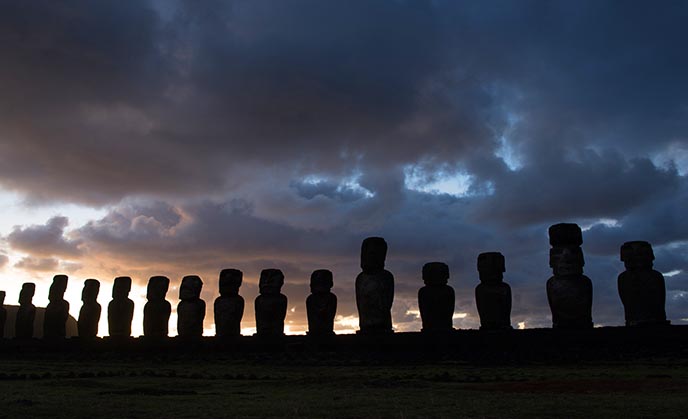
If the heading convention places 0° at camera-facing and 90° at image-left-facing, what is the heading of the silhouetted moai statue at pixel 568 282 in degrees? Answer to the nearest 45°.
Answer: approximately 0°
